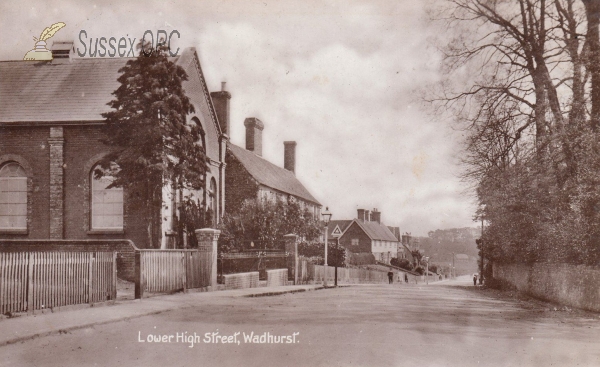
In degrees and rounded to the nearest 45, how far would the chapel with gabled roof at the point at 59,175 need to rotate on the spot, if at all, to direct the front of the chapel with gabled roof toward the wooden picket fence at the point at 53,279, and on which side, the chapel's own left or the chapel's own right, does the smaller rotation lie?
approximately 90° to the chapel's own right

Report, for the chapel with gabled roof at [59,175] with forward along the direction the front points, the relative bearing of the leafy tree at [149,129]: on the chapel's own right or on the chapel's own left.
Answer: on the chapel's own right

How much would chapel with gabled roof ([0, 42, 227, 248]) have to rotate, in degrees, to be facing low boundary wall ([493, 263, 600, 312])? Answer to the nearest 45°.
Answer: approximately 45° to its right

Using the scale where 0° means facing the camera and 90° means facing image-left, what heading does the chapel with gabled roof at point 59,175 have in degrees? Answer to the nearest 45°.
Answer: approximately 270°
